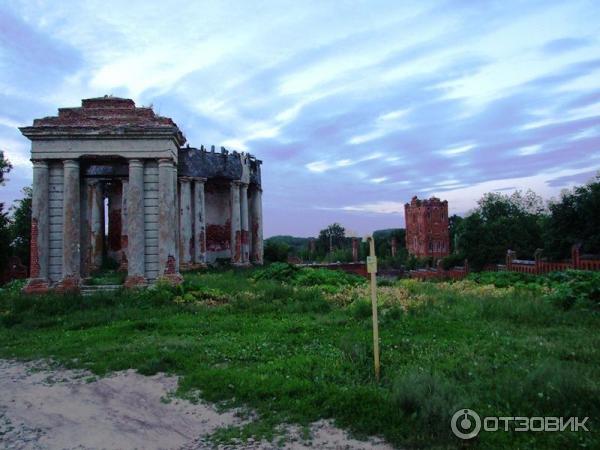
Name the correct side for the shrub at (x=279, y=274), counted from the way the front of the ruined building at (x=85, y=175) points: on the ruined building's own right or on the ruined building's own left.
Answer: on the ruined building's own left

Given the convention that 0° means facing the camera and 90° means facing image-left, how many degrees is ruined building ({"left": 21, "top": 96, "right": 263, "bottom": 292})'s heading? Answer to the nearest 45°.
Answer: approximately 0°

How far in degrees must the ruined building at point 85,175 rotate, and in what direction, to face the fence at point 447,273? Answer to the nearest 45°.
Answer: approximately 135° to its left

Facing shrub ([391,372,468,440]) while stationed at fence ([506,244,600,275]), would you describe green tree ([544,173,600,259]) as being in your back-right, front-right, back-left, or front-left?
back-left

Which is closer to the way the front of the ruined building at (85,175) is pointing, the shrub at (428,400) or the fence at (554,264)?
the shrub

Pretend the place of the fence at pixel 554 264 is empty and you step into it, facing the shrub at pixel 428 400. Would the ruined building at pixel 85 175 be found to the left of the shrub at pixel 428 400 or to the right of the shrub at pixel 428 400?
right

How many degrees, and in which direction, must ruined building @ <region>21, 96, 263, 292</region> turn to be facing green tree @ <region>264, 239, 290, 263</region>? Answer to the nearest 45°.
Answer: approximately 135° to its left

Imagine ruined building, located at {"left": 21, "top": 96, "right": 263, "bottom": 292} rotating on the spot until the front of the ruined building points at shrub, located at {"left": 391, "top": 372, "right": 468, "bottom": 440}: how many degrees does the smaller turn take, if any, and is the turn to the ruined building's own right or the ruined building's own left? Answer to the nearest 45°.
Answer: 0° — it already faces it

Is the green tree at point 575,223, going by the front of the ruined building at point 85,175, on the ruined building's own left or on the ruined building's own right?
on the ruined building's own left
